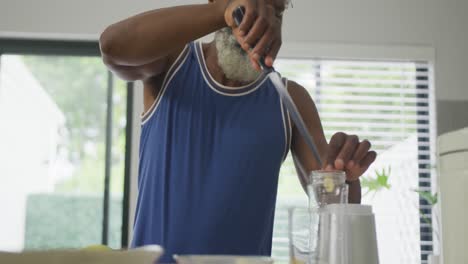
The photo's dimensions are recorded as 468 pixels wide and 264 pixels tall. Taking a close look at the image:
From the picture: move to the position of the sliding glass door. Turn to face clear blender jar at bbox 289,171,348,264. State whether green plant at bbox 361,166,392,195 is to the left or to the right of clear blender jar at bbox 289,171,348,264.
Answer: left

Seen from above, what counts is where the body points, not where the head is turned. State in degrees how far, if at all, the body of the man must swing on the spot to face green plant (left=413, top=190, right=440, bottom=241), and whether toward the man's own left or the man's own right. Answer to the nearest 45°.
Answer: approximately 90° to the man's own left

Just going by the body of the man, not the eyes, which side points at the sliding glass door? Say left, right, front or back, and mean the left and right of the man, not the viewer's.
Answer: back

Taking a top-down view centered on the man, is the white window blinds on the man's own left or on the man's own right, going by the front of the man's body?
on the man's own left

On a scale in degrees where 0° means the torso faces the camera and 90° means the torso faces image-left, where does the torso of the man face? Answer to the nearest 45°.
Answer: approximately 315°

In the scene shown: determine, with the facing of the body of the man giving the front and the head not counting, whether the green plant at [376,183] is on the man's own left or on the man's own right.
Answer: on the man's own left
